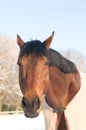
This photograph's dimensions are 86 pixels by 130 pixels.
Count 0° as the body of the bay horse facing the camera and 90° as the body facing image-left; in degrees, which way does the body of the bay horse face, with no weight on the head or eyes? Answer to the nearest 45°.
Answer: approximately 45°
